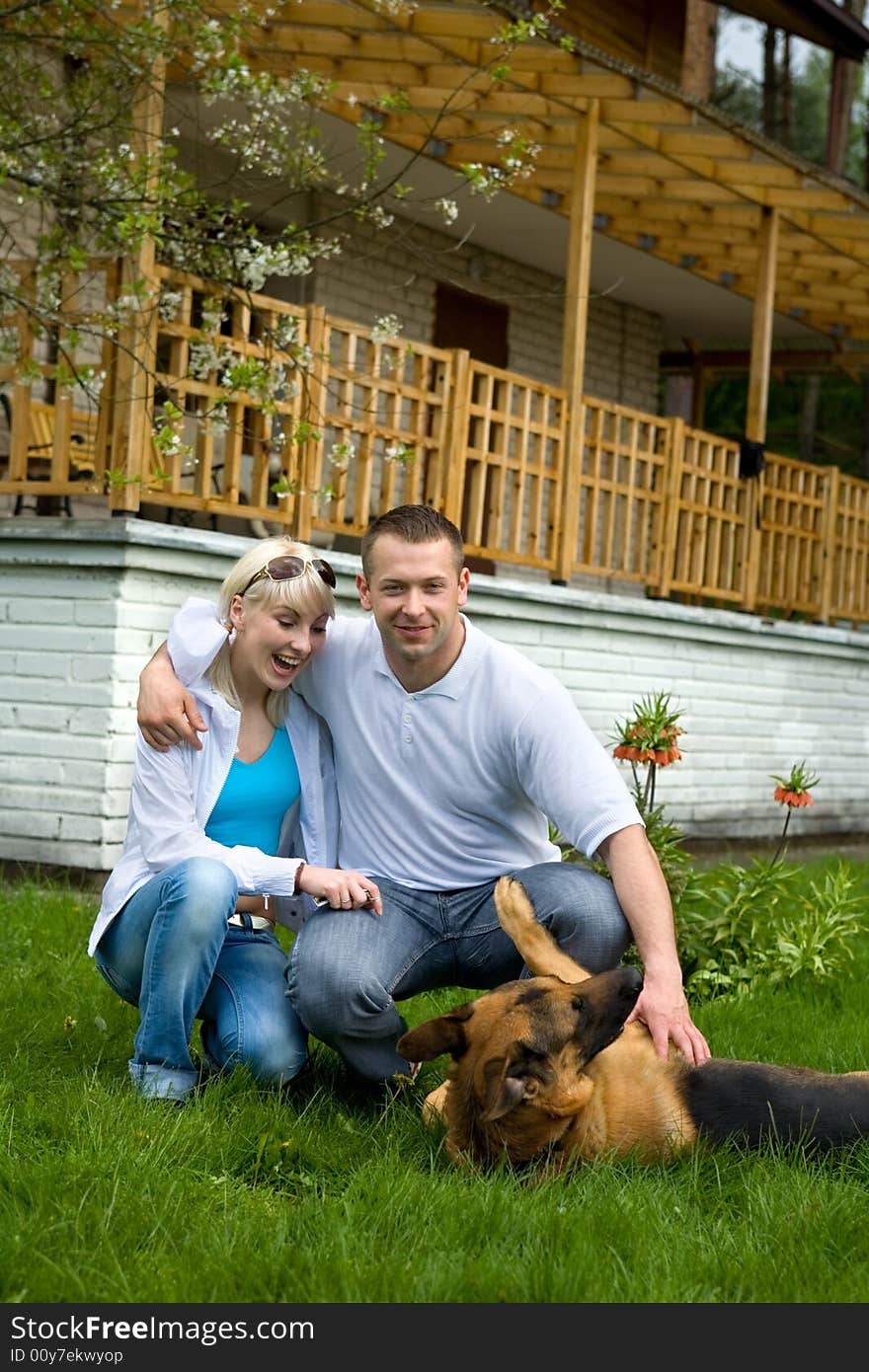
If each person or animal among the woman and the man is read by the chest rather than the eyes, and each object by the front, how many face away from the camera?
0

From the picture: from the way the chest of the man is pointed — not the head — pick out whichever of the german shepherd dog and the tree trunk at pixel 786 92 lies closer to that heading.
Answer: the german shepherd dog

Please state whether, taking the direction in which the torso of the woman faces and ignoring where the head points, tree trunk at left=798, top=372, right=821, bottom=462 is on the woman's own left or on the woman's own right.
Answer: on the woman's own left

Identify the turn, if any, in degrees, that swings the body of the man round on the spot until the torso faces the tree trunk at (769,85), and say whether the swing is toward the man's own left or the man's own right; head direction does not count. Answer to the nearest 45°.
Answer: approximately 180°

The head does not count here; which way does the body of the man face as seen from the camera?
toward the camera

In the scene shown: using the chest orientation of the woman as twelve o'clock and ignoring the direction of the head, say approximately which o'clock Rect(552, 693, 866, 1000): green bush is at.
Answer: The green bush is roughly at 9 o'clock from the woman.

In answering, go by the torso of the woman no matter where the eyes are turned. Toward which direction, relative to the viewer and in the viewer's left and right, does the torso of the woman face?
facing the viewer and to the right of the viewer

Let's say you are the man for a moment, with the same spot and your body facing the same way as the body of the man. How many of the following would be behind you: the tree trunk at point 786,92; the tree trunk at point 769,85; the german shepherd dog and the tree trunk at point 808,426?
3

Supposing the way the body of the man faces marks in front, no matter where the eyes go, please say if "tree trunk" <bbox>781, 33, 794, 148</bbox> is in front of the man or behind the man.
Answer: behind
